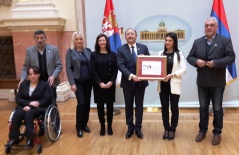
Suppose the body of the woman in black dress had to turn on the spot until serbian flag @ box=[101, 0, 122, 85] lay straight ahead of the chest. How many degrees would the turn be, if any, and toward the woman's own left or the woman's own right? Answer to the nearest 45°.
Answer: approximately 180°

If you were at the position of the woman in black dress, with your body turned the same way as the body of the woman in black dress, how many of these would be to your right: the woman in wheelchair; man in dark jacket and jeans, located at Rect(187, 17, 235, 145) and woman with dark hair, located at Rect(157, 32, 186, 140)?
1

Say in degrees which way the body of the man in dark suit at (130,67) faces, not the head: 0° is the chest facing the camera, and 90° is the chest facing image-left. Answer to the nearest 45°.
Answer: approximately 0°

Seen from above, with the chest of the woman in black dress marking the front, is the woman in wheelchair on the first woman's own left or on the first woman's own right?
on the first woman's own right

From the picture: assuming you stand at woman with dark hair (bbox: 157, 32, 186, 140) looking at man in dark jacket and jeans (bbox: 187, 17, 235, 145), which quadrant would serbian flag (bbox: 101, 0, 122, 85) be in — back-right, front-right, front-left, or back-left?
back-left

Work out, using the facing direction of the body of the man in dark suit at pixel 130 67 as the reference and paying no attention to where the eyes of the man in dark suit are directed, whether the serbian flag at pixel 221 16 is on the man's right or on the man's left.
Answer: on the man's left

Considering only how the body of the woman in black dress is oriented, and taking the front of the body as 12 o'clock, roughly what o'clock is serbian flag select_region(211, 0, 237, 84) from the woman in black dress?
The serbian flag is roughly at 8 o'clock from the woman in black dress.
